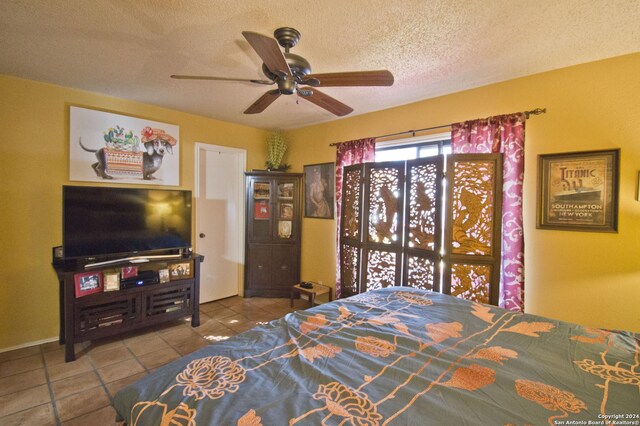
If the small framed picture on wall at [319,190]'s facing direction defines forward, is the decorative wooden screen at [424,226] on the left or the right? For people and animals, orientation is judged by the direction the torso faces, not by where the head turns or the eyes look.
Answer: on its left

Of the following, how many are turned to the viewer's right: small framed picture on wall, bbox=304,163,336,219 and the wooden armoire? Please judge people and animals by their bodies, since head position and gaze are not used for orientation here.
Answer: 0

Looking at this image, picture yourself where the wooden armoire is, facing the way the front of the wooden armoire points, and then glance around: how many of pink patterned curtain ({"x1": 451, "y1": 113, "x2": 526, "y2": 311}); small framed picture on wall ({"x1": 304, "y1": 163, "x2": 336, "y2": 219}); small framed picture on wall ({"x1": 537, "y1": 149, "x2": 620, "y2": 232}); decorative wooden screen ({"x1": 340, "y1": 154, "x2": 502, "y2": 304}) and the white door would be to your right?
1

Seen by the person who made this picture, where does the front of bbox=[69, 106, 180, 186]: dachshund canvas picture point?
facing the viewer and to the right of the viewer

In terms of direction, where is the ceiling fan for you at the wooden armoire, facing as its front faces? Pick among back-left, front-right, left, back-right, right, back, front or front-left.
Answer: front

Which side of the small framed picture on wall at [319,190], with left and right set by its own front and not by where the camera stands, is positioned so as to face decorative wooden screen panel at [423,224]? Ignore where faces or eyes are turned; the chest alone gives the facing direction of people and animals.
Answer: left

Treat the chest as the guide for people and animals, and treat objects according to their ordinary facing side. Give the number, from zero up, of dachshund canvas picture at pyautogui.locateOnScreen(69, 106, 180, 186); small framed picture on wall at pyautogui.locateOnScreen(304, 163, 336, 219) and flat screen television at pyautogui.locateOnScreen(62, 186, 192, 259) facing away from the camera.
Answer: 0

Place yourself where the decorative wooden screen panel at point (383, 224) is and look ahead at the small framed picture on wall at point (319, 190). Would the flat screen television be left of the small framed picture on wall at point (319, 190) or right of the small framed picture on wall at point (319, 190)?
left

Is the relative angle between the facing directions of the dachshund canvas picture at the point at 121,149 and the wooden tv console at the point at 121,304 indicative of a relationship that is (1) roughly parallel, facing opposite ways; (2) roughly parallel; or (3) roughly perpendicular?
roughly parallel

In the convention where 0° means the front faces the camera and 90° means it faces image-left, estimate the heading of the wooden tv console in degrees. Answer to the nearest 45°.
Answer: approximately 315°

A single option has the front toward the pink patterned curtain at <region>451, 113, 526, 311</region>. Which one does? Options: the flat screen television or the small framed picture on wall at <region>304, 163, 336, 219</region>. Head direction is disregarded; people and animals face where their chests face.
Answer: the flat screen television

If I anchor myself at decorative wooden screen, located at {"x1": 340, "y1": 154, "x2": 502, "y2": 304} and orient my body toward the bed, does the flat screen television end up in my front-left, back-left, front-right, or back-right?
front-right

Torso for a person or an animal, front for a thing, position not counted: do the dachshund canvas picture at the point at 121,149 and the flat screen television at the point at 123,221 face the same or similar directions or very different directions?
same or similar directions

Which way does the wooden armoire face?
toward the camera

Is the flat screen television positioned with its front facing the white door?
no

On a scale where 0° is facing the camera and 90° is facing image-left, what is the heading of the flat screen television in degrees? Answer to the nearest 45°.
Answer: approximately 315°

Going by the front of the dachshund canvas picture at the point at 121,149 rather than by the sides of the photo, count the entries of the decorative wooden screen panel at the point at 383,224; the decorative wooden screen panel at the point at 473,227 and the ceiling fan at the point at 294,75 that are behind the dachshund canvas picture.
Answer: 0

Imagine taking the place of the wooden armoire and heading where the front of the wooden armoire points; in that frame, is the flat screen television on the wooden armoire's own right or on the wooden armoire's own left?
on the wooden armoire's own right
